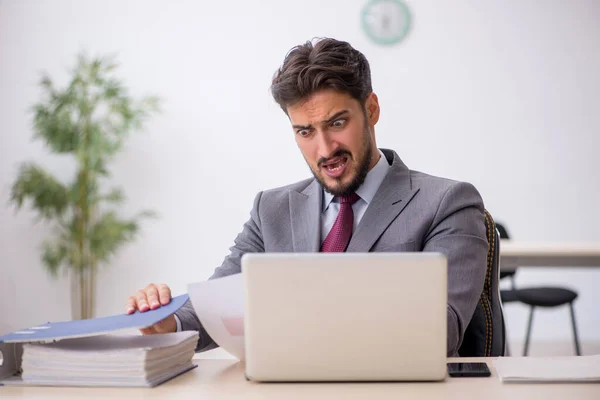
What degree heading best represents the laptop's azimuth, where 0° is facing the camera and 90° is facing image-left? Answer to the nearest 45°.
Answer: approximately 180°

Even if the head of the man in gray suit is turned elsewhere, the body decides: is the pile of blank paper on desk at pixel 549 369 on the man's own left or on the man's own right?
on the man's own left

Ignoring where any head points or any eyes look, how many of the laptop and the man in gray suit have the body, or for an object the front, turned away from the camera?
1

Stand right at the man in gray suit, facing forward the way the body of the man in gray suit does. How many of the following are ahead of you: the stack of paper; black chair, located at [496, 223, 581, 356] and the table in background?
1

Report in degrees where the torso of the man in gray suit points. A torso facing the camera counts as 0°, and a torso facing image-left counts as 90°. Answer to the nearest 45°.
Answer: approximately 45°

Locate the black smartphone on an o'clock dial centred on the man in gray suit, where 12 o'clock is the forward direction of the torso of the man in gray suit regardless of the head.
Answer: The black smartphone is roughly at 10 o'clock from the man in gray suit.

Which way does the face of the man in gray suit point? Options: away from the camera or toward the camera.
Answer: toward the camera

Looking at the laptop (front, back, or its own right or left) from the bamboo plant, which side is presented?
front

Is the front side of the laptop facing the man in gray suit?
yes

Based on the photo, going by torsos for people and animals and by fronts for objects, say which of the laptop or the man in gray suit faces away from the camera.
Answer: the laptop
